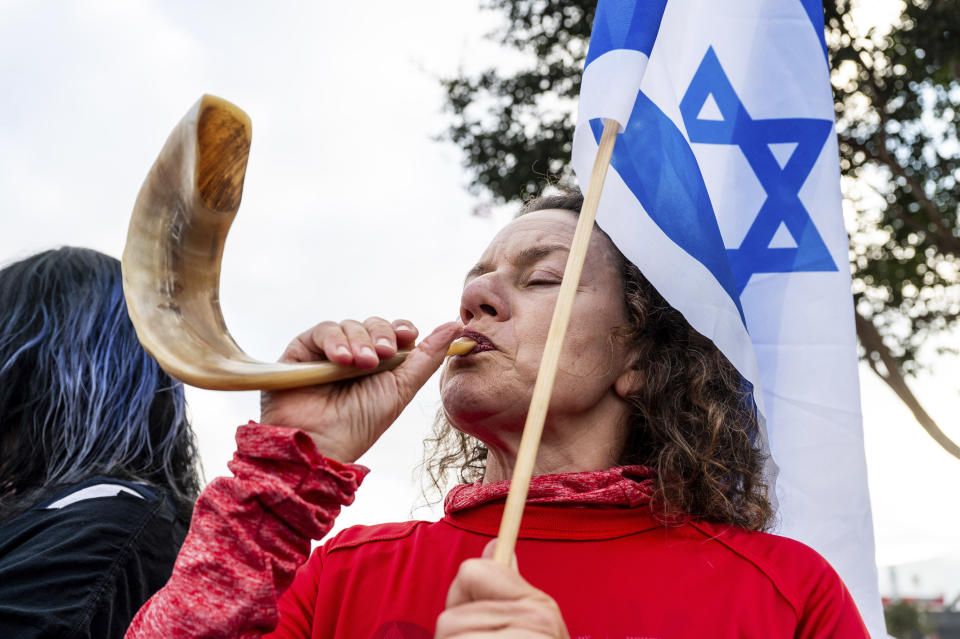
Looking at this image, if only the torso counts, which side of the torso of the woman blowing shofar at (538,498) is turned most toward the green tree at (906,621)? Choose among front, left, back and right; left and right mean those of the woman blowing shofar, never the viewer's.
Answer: back

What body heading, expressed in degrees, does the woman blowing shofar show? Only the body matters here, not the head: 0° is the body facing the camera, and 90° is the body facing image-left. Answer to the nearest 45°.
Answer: approximately 45°

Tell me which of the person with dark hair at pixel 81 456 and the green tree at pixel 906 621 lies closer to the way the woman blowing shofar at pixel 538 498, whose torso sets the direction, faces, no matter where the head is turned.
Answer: the person with dark hair

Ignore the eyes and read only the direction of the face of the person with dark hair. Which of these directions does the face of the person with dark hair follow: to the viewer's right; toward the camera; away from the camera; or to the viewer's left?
away from the camera

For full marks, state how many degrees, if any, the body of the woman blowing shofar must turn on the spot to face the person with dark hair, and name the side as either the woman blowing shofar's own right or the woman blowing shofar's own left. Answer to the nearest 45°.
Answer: approximately 45° to the woman blowing shofar's own right
